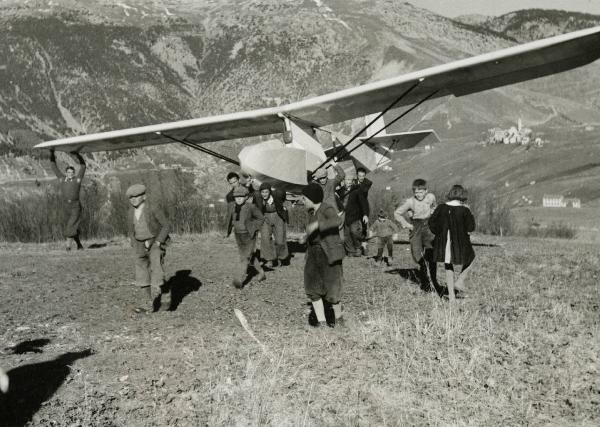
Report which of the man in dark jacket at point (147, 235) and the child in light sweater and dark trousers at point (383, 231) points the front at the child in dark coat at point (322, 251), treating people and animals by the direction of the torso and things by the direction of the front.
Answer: the child in light sweater and dark trousers at point (383, 231)

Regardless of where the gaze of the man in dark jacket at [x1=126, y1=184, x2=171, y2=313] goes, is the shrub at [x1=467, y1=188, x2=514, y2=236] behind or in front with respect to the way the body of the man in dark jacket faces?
behind

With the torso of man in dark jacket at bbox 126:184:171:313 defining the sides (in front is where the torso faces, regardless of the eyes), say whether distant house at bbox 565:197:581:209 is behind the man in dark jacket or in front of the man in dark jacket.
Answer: behind

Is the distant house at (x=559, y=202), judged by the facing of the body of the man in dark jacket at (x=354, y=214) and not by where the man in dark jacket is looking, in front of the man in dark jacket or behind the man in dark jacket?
behind

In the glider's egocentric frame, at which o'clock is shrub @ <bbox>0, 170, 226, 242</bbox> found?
The shrub is roughly at 3 o'clock from the glider.

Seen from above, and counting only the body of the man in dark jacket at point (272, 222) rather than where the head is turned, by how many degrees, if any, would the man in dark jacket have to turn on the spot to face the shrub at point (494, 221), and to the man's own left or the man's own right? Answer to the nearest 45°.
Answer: approximately 135° to the man's own left
